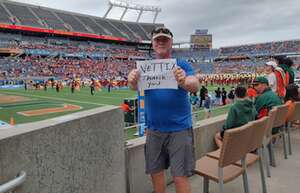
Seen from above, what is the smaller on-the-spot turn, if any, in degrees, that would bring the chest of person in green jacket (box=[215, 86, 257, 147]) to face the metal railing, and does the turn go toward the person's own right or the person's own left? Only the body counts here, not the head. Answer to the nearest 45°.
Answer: approximately 135° to the person's own left

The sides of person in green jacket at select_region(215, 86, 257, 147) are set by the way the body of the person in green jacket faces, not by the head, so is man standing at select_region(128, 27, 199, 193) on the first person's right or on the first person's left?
on the first person's left

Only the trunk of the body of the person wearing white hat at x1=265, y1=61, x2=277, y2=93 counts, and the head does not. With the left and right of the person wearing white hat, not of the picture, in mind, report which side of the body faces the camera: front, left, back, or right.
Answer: left

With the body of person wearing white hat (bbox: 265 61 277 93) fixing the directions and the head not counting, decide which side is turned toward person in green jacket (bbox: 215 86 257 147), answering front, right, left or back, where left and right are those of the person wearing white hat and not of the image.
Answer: left

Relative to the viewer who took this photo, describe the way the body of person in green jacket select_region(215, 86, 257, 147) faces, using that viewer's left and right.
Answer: facing away from the viewer and to the left of the viewer
